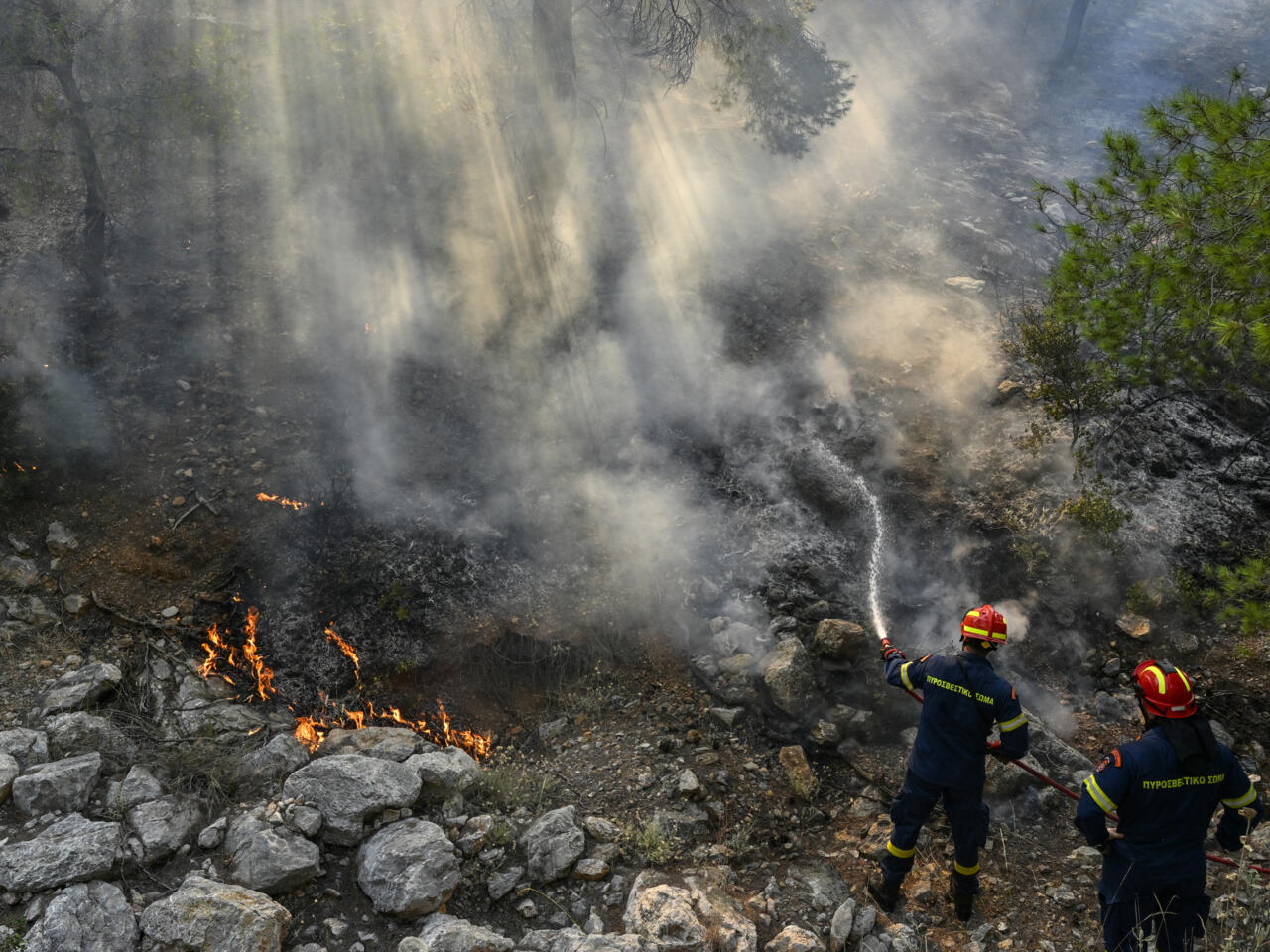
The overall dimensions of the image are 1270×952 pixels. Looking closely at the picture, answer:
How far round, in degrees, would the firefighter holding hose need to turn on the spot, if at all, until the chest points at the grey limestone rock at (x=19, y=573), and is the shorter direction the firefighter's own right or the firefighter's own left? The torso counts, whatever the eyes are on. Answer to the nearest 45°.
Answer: approximately 90° to the firefighter's own left

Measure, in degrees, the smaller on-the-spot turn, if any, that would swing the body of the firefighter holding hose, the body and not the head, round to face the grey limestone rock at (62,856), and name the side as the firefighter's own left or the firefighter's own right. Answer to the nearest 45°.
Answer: approximately 135° to the firefighter's own left

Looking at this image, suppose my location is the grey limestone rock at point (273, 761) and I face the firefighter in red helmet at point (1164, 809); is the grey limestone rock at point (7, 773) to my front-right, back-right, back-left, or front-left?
back-right

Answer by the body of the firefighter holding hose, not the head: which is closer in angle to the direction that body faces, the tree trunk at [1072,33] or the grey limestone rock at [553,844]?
the tree trunk

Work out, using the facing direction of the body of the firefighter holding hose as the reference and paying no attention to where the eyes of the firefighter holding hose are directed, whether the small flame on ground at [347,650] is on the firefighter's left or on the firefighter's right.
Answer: on the firefighter's left

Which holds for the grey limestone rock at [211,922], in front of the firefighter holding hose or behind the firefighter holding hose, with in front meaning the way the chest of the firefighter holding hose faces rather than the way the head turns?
behind

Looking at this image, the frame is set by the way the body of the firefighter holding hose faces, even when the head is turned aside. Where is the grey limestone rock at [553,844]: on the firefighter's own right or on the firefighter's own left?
on the firefighter's own left

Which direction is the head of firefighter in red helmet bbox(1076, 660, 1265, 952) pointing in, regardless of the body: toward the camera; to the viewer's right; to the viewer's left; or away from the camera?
away from the camera

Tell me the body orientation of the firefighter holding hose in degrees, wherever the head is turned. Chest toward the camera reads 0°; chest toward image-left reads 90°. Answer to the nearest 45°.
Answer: approximately 180°

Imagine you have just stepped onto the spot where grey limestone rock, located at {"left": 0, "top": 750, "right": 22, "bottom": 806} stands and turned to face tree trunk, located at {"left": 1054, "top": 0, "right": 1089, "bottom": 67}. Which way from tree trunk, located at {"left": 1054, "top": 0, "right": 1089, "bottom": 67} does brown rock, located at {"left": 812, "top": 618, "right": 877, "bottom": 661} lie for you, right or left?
right
